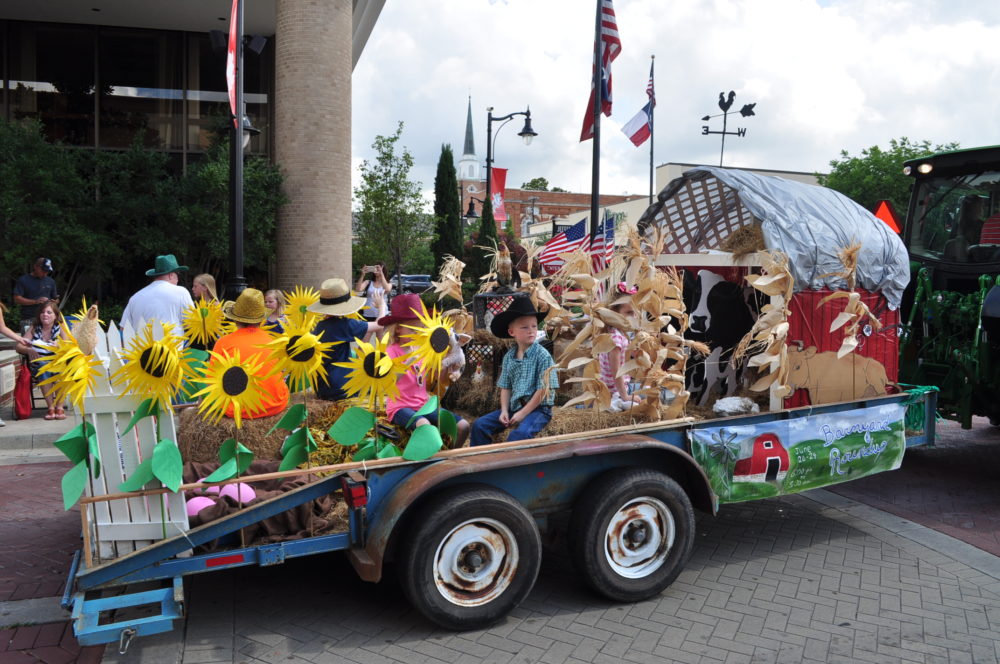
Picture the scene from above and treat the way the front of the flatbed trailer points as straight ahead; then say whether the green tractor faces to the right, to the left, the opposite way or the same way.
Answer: the same way

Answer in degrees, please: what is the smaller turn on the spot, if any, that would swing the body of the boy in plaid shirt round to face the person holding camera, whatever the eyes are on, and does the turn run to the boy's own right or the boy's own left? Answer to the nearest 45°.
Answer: approximately 135° to the boy's own right

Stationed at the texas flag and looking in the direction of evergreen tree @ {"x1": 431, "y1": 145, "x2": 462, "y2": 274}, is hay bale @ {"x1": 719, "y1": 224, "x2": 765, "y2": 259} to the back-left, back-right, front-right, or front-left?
back-left

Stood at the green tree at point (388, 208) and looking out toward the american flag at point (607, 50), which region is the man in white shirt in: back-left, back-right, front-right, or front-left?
front-right

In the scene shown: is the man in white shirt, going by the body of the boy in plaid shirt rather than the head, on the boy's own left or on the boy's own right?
on the boy's own right

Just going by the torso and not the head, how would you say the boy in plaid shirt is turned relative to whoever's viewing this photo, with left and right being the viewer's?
facing the viewer and to the left of the viewer
